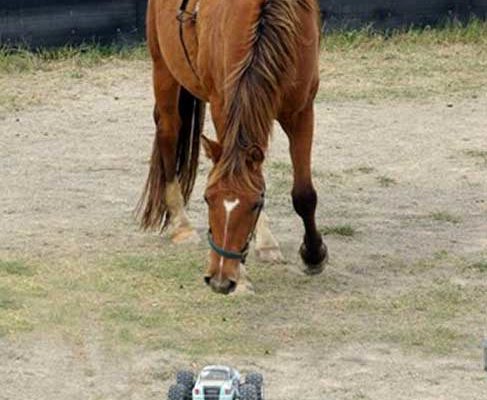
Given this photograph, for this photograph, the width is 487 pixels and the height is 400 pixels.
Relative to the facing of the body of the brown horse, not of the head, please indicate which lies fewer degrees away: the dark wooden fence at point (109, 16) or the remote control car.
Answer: the remote control car

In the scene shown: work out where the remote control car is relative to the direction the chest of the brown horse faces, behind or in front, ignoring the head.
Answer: in front

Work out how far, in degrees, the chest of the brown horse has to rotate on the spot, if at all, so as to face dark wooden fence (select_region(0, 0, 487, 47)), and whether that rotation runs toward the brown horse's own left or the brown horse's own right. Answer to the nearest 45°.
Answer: approximately 135° to the brown horse's own left

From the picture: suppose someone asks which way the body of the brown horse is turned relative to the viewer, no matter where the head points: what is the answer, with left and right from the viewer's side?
facing the viewer and to the right of the viewer
